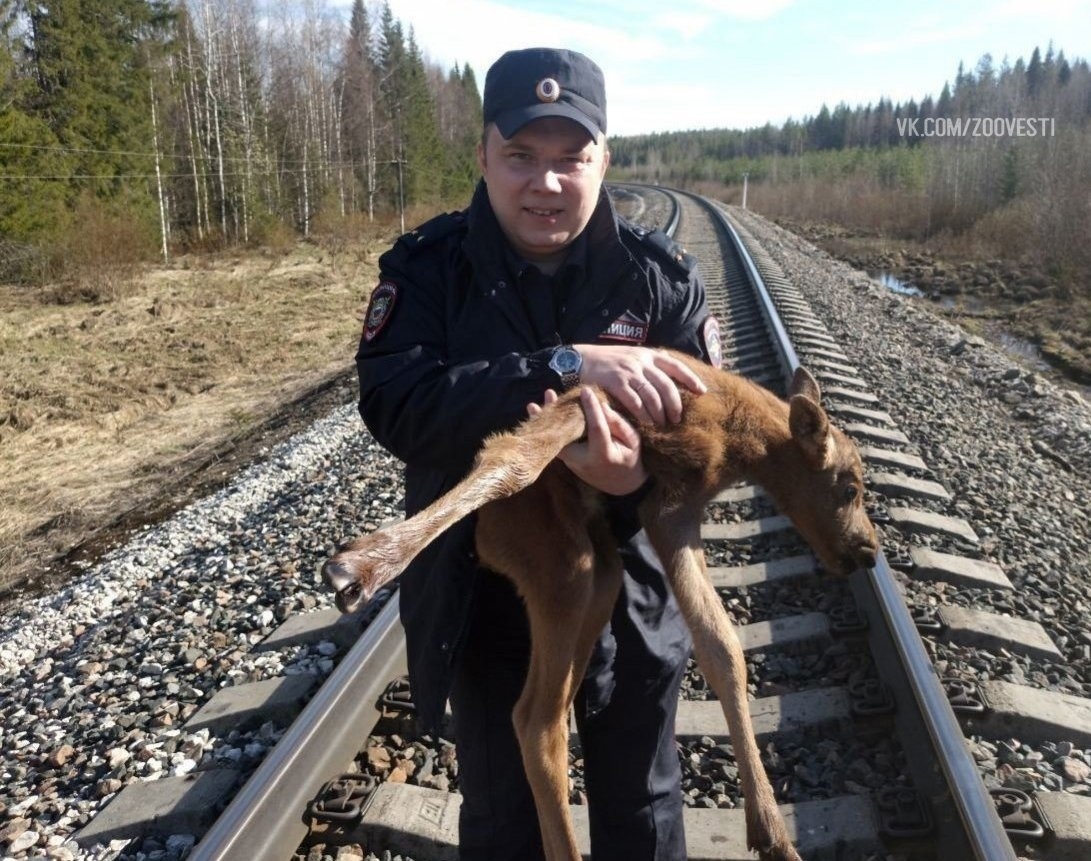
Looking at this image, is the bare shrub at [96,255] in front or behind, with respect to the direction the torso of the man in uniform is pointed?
behind

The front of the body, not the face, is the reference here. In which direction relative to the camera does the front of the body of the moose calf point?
to the viewer's right

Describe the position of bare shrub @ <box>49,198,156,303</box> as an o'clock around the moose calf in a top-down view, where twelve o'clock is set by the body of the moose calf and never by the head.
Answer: The bare shrub is roughly at 8 o'clock from the moose calf.

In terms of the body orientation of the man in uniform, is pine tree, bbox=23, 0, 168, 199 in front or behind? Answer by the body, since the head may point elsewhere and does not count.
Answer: behind
